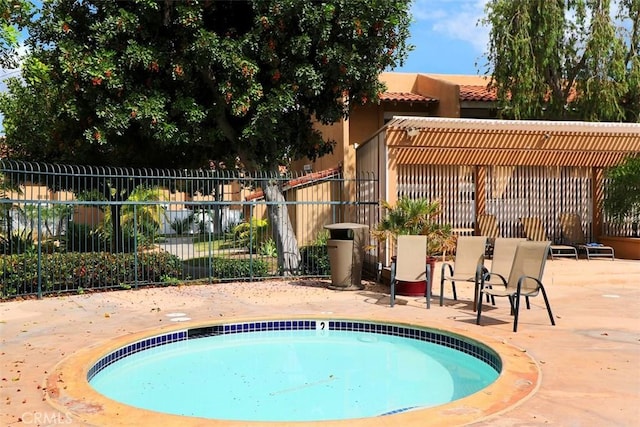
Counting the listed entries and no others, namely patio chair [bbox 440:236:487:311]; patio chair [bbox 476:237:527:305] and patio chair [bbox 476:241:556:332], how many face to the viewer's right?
0

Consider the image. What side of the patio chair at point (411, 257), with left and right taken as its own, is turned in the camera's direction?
front

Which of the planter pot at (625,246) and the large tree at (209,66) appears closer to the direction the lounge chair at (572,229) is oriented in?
the planter pot

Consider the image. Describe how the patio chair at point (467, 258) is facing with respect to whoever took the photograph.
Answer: facing the viewer and to the left of the viewer

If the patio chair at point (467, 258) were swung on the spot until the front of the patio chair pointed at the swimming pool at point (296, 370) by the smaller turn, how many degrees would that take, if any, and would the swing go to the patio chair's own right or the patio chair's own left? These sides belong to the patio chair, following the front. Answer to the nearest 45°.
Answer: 0° — it already faces it

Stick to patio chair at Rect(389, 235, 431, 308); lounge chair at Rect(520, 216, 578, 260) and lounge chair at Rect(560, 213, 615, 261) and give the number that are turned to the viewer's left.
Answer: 0

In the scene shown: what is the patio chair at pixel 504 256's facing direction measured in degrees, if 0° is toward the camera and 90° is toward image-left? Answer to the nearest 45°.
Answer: approximately 45°

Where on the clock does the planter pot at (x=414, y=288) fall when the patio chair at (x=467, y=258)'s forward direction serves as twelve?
The planter pot is roughly at 3 o'clock from the patio chair.

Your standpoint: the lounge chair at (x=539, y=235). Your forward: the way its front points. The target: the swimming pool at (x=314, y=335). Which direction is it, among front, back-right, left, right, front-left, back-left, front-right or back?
front-right

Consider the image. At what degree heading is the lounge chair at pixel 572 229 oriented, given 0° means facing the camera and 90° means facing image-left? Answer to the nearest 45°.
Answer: approximately 315°

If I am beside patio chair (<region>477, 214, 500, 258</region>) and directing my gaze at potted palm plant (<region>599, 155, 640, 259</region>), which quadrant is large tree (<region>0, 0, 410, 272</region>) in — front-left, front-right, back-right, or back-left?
back-right

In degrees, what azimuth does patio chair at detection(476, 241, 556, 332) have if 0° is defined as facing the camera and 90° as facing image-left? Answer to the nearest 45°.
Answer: approximately 45°

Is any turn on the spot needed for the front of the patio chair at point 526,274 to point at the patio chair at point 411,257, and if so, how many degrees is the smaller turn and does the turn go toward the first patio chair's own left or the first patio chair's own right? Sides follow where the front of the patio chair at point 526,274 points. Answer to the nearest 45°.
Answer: approximately 90° to the first patio chair's own right

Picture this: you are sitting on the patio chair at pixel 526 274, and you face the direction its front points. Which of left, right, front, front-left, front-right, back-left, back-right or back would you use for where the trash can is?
right
